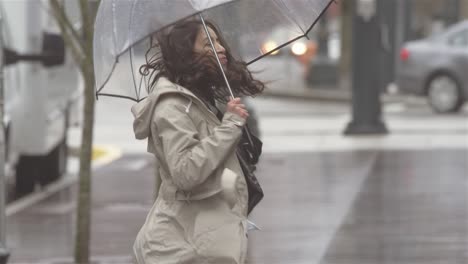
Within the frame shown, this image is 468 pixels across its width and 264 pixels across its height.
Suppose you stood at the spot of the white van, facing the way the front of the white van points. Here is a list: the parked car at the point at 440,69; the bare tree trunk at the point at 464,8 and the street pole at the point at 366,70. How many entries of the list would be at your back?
0

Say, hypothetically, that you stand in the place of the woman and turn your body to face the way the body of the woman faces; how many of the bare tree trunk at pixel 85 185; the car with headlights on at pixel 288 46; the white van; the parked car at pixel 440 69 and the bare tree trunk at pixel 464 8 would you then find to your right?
0

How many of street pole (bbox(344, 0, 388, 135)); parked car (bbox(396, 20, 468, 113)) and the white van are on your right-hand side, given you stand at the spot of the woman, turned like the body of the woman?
0

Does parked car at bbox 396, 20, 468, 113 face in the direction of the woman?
no

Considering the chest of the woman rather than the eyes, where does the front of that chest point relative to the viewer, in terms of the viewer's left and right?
facing to the right of the viewer

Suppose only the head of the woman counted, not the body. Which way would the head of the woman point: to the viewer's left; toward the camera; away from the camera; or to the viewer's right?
to the viewer's right

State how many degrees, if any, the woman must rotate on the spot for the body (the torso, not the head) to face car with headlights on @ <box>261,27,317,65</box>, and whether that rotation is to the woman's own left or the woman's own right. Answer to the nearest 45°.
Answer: approximately 90° to the woman's own left
